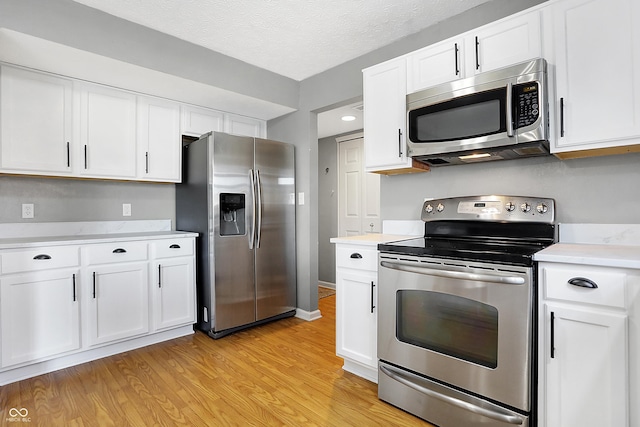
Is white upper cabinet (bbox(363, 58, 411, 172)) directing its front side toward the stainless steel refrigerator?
no

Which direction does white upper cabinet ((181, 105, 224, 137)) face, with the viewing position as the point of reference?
facing the viewer and to the right of the viewer

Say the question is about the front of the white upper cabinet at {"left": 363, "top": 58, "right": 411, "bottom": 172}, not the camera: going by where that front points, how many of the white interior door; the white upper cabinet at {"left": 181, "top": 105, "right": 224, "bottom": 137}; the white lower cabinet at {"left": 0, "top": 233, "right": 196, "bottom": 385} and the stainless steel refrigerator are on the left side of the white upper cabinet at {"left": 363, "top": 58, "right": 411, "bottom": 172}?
0

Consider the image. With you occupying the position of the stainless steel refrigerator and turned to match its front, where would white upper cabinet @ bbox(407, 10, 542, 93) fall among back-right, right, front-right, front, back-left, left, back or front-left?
front

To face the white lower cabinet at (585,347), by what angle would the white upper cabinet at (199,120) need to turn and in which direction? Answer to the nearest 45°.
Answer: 0° — it already faces it

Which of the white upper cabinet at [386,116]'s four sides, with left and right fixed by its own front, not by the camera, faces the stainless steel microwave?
left

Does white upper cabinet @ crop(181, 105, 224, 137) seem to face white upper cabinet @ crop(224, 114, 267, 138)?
no

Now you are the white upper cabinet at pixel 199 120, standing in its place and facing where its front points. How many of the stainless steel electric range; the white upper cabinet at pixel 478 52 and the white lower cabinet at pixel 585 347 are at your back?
0

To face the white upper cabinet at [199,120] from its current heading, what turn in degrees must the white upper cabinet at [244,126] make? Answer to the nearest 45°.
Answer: approximately 90° to its right

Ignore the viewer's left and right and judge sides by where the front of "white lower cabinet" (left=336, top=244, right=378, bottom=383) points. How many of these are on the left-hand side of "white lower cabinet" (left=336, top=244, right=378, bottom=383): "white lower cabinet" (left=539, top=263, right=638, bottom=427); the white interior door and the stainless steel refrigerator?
1

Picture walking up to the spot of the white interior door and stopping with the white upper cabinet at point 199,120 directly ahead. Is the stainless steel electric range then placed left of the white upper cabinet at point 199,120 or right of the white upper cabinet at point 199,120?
left

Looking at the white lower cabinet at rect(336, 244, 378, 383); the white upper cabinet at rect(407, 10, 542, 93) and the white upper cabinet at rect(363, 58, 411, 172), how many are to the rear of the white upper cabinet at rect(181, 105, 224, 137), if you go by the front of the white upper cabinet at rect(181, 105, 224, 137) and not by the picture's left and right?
0

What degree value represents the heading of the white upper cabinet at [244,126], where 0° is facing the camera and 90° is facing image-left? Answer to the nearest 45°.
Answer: approximately 315°

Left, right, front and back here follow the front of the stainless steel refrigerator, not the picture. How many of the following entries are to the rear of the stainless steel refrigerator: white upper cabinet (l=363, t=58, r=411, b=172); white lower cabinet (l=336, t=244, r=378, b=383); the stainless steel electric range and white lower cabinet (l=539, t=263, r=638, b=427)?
0

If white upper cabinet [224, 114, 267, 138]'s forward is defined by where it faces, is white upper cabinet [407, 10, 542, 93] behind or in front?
in front

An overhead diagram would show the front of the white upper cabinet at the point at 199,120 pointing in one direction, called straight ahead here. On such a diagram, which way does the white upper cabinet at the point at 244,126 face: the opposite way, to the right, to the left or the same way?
the same way
